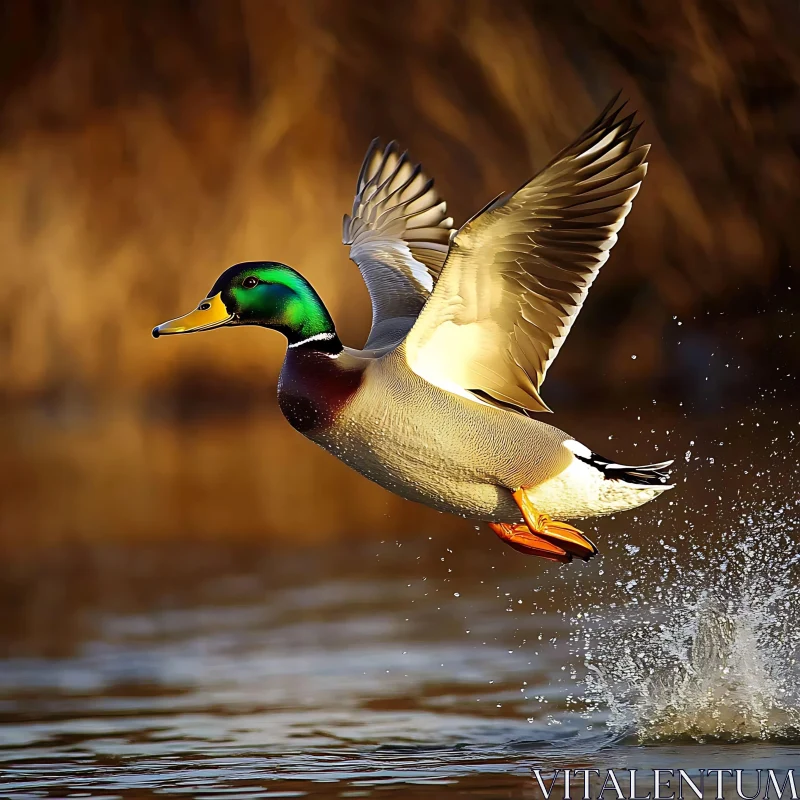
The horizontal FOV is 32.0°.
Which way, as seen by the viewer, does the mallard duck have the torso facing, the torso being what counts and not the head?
to the viewer's left
